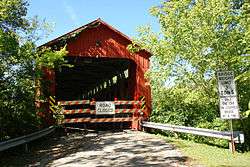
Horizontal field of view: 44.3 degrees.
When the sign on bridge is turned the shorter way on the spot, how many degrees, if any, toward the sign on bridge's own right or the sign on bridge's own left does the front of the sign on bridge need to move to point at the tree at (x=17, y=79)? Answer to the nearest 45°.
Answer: approximately 45° to the sign on bridge's own right

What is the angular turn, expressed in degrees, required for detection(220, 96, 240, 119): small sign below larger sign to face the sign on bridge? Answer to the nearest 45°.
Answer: approximately 135° to its right

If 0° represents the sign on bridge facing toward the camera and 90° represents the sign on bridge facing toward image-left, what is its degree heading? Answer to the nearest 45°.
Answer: approximately 0°

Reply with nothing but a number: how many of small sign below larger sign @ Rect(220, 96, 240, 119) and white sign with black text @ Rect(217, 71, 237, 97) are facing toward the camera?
2

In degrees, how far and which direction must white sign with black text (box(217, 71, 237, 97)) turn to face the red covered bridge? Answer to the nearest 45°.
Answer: approximately 135° to its right

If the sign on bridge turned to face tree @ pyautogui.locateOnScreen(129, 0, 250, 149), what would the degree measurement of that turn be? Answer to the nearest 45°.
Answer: approximately 45° to its left

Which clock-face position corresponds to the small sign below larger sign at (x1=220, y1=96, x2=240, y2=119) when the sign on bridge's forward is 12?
The small sign below larger sign is roughly at 11 o'clock from the sign on bridge.

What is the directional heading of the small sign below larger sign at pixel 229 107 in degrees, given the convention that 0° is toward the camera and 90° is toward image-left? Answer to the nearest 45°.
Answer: approximately 0°
